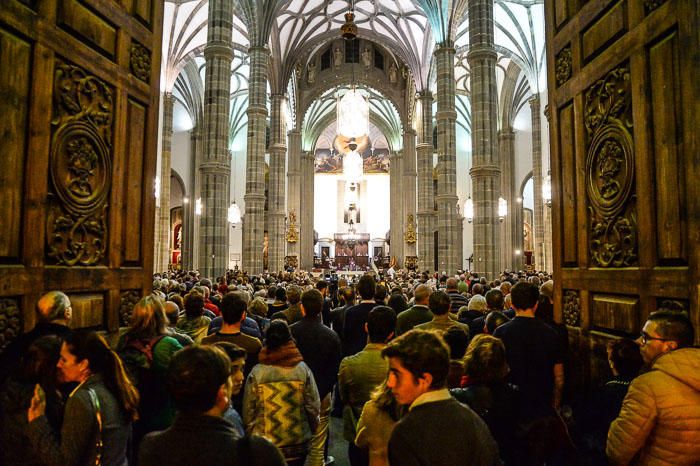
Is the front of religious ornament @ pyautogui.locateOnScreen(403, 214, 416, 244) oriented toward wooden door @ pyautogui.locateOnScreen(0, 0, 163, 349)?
yes

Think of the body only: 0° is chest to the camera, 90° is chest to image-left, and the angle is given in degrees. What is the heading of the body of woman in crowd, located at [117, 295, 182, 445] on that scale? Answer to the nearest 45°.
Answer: approximately 180°

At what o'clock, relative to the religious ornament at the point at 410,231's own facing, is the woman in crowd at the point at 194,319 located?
The woman in crowd is roughly at 12 o'clock from the religious ornament.

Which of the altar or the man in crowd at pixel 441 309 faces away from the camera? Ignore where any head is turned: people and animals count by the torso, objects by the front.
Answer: the man in crowd

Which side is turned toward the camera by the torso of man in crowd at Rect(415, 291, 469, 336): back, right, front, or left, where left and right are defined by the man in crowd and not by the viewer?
back

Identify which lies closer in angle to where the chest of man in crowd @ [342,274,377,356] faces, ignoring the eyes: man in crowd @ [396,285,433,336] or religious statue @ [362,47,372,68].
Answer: the religious statue

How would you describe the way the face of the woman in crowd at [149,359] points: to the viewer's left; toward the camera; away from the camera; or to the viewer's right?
away from the camera

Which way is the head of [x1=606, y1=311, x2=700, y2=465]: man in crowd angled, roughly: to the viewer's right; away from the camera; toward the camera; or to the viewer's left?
to the viewer's left

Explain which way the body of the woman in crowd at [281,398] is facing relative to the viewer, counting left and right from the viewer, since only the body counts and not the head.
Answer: facing away from the viewer

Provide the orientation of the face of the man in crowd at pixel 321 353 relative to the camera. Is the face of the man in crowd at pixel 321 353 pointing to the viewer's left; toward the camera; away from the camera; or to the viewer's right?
away from the camera

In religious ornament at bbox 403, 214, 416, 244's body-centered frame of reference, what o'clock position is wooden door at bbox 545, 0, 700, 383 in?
The wooden door is roughly at 12 o'clock from the religious ornament.

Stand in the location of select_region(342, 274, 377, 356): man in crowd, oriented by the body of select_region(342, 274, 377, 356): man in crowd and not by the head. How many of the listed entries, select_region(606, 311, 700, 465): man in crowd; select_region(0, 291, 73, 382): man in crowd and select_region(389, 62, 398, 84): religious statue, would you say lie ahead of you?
1

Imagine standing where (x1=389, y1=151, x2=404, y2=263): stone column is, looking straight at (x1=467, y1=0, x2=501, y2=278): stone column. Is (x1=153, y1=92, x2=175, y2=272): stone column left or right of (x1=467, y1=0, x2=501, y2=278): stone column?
right
